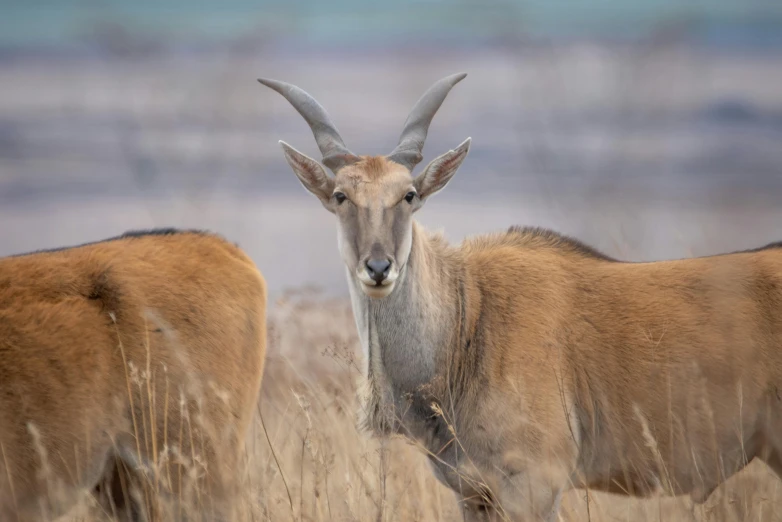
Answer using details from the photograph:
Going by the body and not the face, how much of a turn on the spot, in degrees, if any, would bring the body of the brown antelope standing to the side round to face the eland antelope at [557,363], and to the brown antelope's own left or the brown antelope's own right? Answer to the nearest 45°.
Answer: approximately 180°

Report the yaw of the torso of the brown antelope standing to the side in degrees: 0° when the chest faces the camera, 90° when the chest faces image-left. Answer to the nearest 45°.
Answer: approximately 90°
